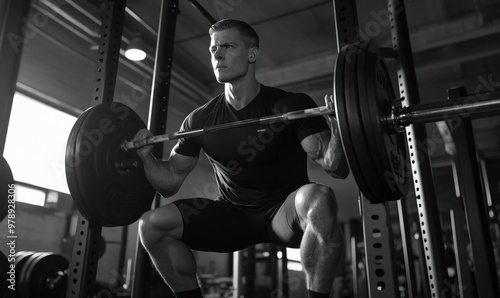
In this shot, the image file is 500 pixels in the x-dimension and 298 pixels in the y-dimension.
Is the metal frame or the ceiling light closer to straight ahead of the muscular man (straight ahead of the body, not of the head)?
the metal frame

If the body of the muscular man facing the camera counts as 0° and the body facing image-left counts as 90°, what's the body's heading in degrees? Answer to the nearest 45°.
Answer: approximately 45°

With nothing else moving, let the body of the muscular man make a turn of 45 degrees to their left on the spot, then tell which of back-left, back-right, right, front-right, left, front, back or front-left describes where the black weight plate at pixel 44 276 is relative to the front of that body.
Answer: back-right

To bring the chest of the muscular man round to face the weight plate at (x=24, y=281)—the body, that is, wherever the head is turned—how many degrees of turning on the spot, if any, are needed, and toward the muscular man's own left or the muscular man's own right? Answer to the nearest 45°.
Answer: approximately 90° to the muscular man's own right
